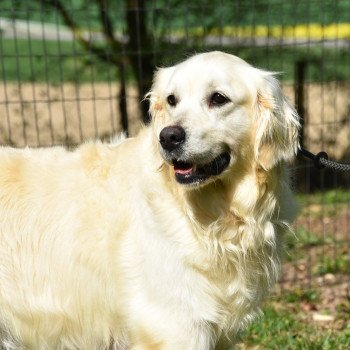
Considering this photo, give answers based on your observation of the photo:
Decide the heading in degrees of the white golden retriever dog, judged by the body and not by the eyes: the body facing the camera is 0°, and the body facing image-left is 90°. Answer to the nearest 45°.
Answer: approximately 315°

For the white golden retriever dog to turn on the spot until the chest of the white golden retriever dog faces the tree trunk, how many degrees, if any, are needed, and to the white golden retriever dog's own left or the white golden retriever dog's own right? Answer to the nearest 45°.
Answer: approximately 135° to the white golden retriever dog's own left

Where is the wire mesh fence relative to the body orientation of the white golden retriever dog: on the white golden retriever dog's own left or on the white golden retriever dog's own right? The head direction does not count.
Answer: on the white golden retriever dog's own left
